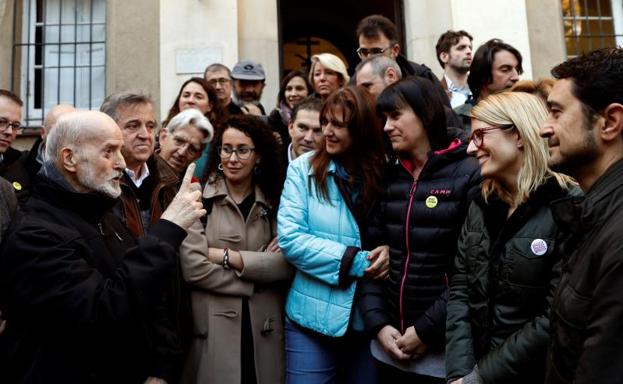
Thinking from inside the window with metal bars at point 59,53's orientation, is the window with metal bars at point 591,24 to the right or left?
on its left

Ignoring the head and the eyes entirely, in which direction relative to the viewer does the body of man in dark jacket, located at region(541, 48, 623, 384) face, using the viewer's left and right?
facing to the left of the viewer

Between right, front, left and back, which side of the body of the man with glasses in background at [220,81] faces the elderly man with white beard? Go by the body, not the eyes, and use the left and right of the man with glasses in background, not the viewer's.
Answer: front

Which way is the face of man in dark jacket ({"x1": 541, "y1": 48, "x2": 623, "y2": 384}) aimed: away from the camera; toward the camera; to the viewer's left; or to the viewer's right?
to the viewer's left

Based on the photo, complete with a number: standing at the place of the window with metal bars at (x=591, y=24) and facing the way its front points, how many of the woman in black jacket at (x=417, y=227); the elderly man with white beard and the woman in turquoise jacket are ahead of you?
3

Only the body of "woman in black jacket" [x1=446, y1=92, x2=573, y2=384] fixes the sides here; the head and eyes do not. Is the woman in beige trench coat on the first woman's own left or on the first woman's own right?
on the first woman's own right

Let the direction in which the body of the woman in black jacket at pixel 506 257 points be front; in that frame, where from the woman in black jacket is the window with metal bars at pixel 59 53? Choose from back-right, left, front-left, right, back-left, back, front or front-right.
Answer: right

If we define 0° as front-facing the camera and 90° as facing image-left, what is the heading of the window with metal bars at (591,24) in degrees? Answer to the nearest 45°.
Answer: approximately 0°

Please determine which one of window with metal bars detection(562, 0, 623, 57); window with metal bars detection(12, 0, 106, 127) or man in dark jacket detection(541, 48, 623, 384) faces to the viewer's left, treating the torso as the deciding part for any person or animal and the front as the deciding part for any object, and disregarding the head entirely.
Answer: the man in dark jacket

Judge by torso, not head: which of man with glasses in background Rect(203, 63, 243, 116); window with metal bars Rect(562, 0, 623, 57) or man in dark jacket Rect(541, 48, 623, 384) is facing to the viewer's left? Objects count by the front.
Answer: the man in dark jacket

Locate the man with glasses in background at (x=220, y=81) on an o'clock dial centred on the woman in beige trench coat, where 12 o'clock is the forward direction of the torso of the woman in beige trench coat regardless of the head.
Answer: The man with glasses in background is roughly at 6 o'clock from the woman in beige trench coat.

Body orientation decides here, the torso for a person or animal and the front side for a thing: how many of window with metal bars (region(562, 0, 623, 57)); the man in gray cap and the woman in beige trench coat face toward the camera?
3

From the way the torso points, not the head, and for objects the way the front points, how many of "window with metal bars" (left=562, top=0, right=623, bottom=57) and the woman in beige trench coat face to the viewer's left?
0

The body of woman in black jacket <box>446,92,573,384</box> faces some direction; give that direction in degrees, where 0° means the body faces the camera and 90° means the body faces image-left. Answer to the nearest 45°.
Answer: approximately 45°

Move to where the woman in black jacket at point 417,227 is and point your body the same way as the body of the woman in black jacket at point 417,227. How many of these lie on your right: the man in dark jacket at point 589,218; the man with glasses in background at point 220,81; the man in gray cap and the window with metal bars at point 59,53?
3

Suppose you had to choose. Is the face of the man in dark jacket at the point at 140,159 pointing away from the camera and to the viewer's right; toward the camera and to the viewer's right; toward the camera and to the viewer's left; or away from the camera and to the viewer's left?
toward the camera and to the viewer's right
